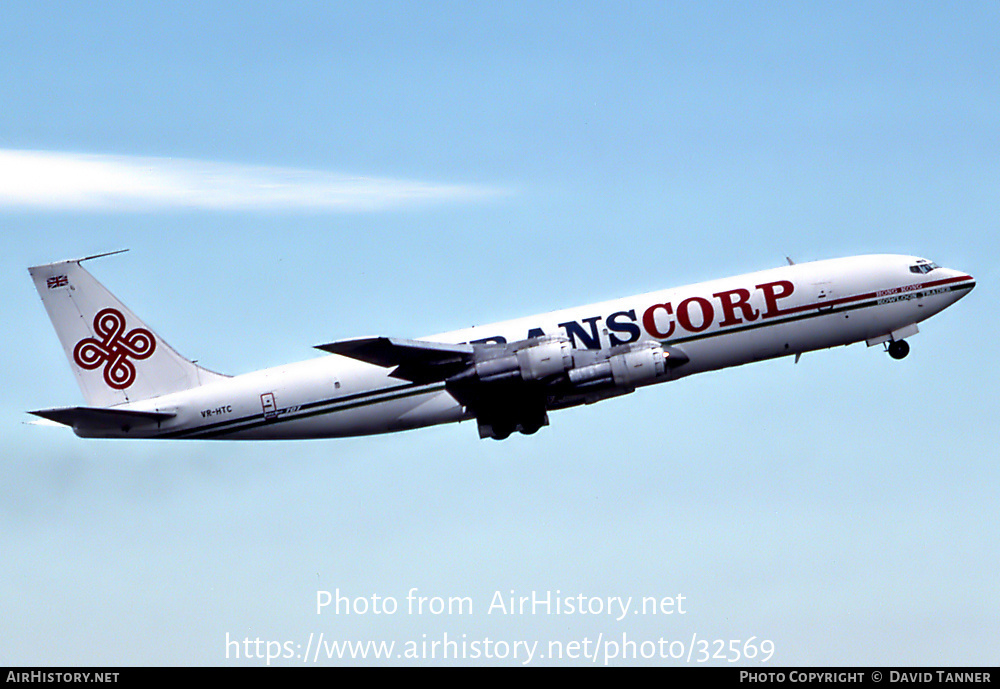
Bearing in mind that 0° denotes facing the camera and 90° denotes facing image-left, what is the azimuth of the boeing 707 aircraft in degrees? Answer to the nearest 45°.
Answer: approximately 270°
